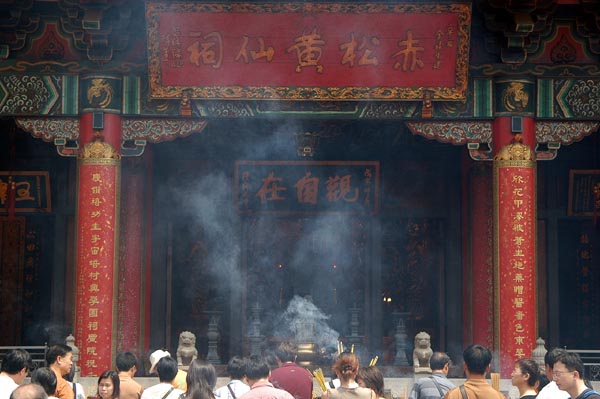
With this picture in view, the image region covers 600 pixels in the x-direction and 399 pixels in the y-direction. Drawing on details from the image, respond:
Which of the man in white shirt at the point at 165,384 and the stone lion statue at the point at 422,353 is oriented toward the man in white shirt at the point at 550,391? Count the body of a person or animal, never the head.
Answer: the stone lion statue

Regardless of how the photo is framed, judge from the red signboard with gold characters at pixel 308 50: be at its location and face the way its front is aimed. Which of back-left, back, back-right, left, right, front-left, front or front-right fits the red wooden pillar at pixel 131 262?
back-right

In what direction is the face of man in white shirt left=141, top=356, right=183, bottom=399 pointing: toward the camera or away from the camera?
away from the camera

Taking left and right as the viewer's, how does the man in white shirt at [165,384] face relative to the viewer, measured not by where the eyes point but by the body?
facing away from the viewer

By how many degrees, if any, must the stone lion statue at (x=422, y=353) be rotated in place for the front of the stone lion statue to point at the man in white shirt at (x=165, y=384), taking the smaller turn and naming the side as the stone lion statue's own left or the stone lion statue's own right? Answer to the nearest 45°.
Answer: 0° — it already faces them

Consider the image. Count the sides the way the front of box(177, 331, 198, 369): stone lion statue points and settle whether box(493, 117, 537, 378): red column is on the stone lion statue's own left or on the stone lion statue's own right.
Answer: on the stone lion statue's own left

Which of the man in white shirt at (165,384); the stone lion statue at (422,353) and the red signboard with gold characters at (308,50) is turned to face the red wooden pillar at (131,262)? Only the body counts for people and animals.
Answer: the man in white shirt
